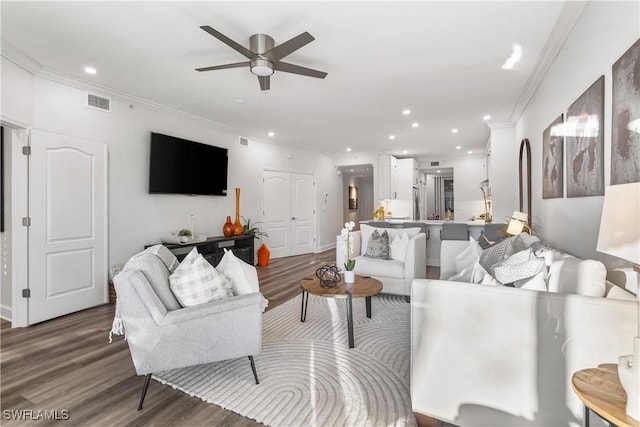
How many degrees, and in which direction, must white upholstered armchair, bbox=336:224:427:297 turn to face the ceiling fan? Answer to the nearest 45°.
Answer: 0° — it already faces it

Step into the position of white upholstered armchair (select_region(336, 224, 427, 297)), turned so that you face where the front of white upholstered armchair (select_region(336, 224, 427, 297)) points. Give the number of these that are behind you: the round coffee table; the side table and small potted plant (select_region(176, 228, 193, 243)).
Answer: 0

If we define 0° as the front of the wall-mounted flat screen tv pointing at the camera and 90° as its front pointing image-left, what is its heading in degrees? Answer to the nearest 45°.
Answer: approximately 315°

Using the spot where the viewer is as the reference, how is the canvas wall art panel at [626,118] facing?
facing to the left of the viewer

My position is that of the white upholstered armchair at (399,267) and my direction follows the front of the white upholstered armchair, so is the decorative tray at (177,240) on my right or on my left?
on my right

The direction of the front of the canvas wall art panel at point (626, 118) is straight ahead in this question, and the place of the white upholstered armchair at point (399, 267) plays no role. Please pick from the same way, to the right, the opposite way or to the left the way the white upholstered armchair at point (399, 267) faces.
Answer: to the left

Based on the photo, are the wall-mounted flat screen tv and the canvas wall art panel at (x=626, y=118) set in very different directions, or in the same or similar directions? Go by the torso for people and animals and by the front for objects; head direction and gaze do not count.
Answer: very different directions

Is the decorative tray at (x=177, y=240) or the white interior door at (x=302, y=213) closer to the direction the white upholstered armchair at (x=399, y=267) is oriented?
the decorative tray

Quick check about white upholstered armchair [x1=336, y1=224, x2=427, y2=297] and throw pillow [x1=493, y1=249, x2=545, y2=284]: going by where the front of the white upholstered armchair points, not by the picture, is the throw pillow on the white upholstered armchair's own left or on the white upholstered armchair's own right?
on the white upholstered armchair's own left

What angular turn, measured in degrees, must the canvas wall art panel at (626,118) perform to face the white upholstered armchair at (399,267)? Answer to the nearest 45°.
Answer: approximately 45° to its right

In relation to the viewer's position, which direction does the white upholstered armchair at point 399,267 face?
facing the viewer and to the left of the viewer

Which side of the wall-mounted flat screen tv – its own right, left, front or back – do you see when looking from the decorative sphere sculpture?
front

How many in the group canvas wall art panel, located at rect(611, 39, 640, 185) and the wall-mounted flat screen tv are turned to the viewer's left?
1

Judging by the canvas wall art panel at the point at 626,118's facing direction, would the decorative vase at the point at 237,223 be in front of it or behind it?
in front
